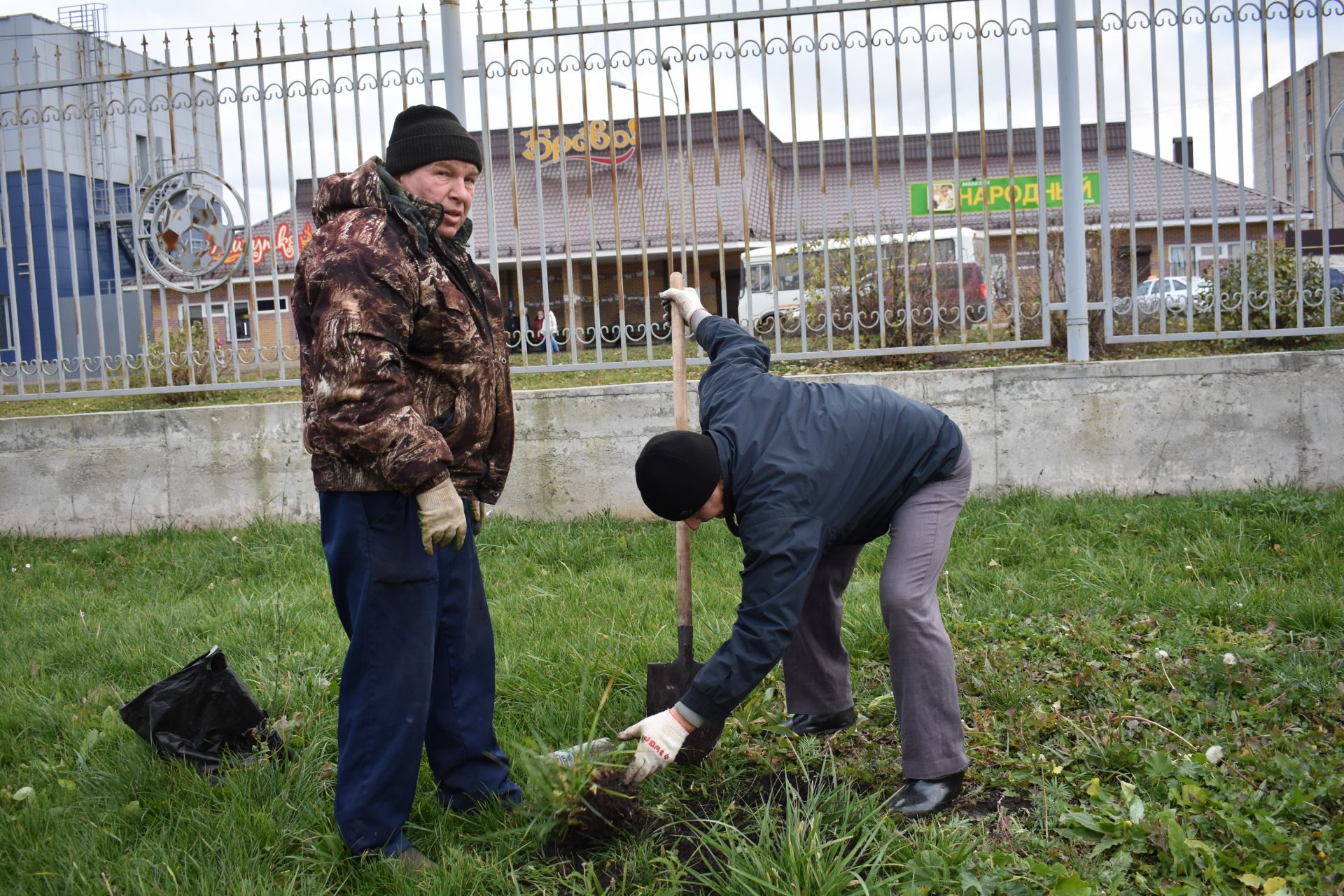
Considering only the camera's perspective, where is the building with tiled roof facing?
facing the viewer

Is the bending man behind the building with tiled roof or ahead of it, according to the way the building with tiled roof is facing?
ahead

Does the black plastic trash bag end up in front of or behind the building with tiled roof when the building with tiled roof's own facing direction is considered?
in front

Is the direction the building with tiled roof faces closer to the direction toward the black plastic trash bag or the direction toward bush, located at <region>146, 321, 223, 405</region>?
the black plastic trash bag

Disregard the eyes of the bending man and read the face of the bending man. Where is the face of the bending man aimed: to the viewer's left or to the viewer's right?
to the viewer's left

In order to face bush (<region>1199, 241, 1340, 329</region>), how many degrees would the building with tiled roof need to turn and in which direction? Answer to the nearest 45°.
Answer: approximately 90° to its left

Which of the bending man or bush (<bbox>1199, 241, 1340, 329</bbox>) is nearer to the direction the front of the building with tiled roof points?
the bending man

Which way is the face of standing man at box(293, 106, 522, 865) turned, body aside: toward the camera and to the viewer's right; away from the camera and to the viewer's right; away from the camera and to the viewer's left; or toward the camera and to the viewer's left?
toward the camera and to the viewer's right
